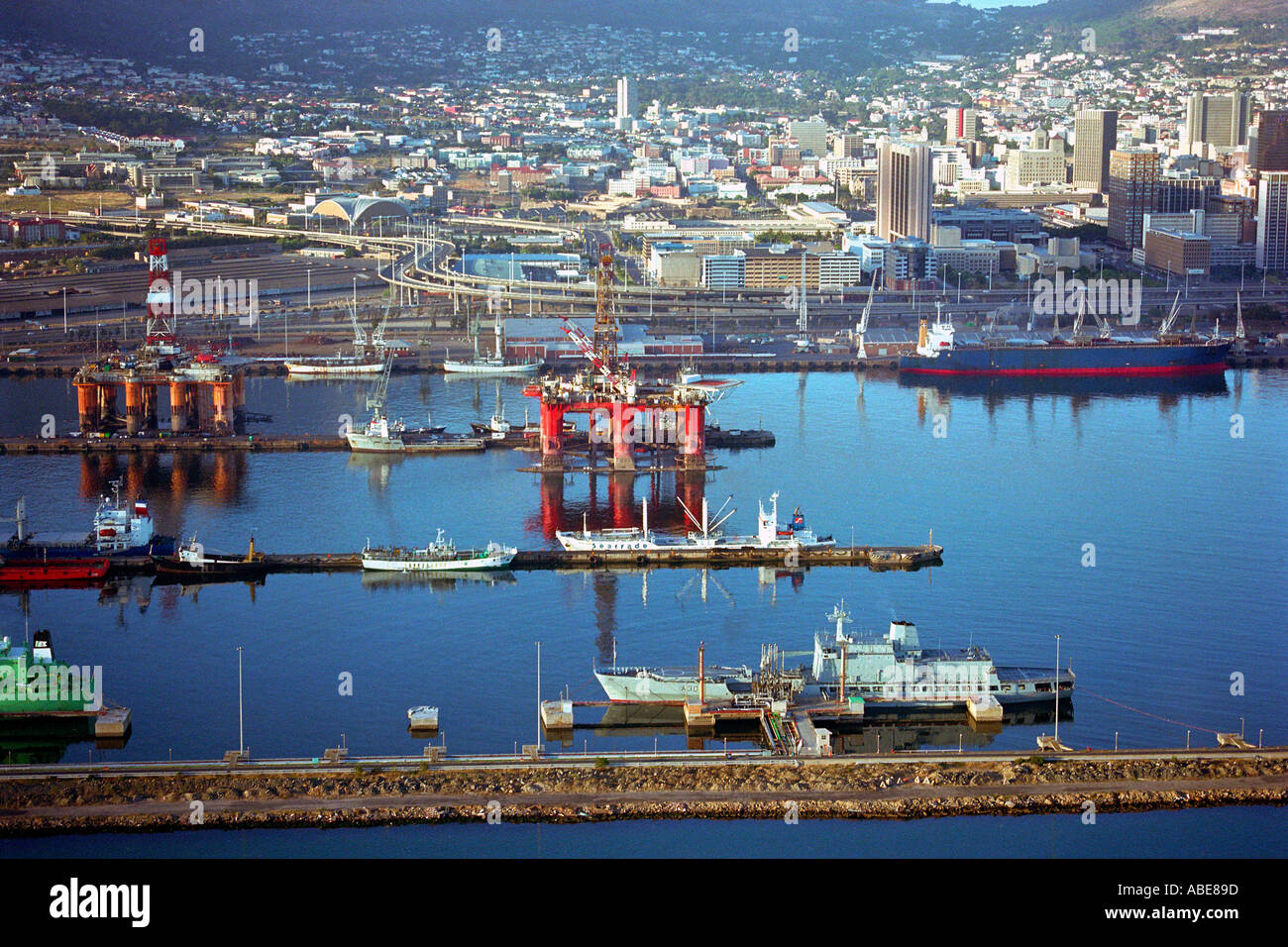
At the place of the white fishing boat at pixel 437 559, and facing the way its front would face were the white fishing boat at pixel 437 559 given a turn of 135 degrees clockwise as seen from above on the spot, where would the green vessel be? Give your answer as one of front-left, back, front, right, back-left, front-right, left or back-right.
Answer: front

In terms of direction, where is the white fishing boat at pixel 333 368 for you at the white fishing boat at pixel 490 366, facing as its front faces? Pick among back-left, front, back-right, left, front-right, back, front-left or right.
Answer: front

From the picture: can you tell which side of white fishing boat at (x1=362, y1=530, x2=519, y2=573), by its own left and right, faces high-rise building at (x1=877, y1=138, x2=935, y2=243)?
left

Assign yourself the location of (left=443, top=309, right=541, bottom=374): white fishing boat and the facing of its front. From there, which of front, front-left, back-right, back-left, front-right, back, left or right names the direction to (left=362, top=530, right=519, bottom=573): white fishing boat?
right

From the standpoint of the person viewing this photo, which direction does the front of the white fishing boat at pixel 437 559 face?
facing to the right of the viewer

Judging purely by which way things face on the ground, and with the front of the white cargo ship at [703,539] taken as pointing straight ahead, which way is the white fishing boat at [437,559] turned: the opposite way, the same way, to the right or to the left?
the opposite way
